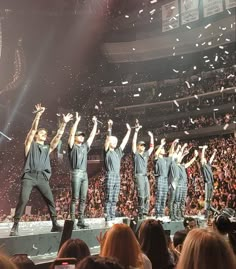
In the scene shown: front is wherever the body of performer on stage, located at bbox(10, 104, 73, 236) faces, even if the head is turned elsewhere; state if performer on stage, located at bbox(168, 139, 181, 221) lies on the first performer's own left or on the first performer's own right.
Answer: on the first performer's own left

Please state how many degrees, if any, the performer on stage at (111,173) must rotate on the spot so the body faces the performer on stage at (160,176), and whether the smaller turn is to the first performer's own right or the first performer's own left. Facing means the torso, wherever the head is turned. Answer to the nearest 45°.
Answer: approximately 90° to the first performer's own left

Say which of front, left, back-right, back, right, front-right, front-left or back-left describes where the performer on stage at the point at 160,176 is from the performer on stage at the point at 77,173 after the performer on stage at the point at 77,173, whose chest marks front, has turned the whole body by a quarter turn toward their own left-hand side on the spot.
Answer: front

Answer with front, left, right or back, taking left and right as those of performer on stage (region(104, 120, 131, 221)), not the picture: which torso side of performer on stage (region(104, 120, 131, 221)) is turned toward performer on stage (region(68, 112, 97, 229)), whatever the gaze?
right

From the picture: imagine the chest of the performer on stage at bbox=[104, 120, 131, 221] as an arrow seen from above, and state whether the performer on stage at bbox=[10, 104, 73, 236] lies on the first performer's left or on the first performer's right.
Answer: on the first performer's right

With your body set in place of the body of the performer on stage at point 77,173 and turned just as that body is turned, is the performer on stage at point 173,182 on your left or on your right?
on your left

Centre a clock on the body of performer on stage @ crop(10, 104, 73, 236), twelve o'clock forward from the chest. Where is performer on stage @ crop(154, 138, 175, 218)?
performer on stage @ crop(154, 138, 175, 218) is roughly at 9 o'clock from performer on stage @ crop(10, 104, 73, 236).

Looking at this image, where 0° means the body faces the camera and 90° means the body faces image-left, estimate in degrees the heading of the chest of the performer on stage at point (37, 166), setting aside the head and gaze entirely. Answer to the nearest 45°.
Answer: approximately 315°

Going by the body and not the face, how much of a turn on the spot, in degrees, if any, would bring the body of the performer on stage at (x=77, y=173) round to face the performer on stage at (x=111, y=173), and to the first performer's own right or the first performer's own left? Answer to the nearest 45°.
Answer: approximately 90° to the first performer's own left

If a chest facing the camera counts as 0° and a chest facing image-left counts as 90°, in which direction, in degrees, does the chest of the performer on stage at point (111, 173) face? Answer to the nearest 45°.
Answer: approximately 315°

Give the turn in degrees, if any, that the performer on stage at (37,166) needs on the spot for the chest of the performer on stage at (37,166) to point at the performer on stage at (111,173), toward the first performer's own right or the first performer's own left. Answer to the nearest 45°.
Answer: approximately 90° to the first performer's own left

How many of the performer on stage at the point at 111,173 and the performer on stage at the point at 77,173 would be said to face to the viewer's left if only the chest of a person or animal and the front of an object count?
0
